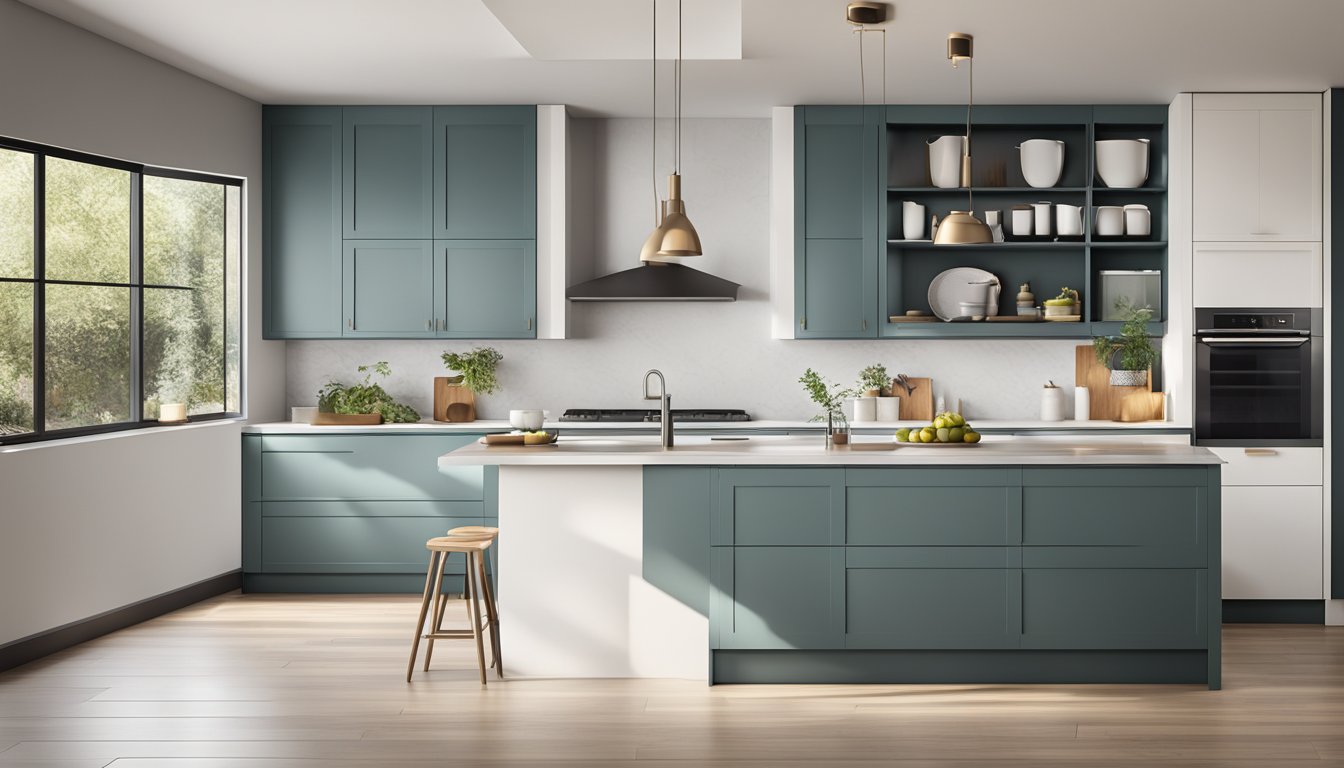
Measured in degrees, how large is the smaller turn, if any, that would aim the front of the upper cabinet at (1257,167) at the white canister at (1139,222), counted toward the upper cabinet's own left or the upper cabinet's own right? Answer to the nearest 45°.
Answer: approximately 90° to the upper cabinet's own right

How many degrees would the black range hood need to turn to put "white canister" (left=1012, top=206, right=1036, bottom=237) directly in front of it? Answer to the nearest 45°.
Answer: approximately 90° to its left

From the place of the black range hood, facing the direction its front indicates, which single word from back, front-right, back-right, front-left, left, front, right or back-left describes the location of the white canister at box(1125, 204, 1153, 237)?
left

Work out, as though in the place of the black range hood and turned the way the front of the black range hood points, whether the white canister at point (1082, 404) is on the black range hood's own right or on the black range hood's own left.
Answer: on the black range hood's own left

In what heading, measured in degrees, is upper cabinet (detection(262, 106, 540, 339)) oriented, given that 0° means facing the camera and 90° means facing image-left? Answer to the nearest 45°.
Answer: approximately 0°

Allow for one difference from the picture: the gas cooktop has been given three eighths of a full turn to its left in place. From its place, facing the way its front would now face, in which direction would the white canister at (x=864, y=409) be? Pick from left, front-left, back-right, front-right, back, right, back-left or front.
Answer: front-right

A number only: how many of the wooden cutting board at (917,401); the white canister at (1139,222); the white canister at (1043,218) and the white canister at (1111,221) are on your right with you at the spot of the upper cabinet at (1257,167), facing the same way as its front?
4

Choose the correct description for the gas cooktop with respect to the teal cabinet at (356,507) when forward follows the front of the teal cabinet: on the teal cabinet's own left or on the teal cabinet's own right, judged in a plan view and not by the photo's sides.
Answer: on the teal cabinet's own left
